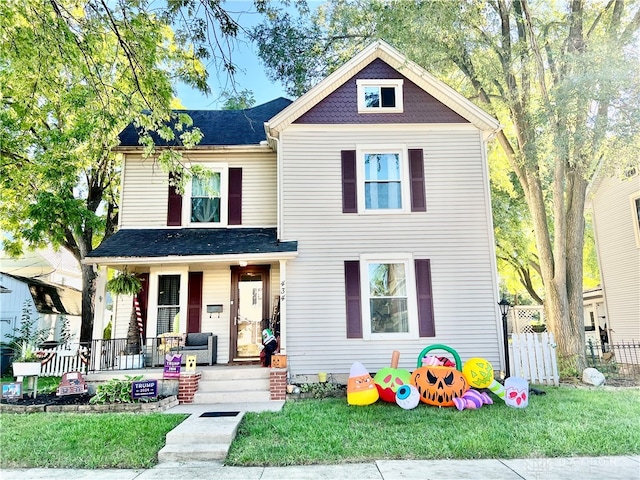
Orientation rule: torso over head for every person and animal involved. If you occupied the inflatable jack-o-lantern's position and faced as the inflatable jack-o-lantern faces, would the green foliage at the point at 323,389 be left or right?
on its right

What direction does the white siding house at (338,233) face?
toward the camera

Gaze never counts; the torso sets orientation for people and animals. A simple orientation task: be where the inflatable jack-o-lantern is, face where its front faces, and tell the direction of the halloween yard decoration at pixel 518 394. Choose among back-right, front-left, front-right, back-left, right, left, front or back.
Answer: left

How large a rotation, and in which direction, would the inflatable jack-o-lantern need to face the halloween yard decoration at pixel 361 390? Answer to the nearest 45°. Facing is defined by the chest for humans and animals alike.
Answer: approximately 90° to its right

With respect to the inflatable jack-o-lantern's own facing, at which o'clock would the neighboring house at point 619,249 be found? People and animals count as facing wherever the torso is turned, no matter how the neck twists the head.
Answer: The neighboring house is roughly at 7 o'clock from the inflatable jack-o-lantern.

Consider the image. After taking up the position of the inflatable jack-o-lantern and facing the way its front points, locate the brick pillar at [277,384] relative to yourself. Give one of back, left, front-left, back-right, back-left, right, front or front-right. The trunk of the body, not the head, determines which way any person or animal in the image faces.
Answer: right

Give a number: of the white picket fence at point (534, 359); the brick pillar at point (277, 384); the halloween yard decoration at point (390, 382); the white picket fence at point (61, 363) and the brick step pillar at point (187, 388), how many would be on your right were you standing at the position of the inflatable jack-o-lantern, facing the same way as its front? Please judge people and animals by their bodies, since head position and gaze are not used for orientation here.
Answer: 4

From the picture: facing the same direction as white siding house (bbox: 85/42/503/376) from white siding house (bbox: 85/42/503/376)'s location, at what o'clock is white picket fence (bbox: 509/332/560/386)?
The white picket fence is roughly at 9 o'clock from the white siding house.

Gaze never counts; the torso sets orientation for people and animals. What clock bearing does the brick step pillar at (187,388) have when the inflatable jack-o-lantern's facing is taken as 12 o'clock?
The brick step pillar is roughly at 3 o'clock from the inflatable jack-o-lantern.

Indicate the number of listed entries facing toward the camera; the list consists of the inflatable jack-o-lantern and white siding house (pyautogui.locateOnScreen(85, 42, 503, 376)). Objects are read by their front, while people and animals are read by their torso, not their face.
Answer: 2

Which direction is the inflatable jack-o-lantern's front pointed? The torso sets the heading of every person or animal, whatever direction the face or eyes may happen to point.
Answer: toward the camera

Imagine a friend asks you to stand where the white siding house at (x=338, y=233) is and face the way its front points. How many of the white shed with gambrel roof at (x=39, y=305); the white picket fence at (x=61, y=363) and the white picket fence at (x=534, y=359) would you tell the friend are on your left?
1

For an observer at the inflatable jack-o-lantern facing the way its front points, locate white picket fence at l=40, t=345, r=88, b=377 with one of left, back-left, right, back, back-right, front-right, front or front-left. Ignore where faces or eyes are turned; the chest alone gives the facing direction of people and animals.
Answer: right

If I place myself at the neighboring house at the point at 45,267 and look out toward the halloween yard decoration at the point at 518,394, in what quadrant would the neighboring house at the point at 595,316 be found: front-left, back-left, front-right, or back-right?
front-left

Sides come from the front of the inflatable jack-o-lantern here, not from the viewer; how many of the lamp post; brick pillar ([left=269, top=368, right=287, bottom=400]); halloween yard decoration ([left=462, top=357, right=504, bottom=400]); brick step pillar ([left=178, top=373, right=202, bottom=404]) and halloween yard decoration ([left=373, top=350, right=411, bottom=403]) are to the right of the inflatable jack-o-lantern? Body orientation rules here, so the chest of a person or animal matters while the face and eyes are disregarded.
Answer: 3
